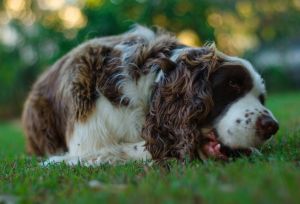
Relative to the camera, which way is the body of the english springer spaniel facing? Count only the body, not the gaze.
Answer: to the viewer's right
